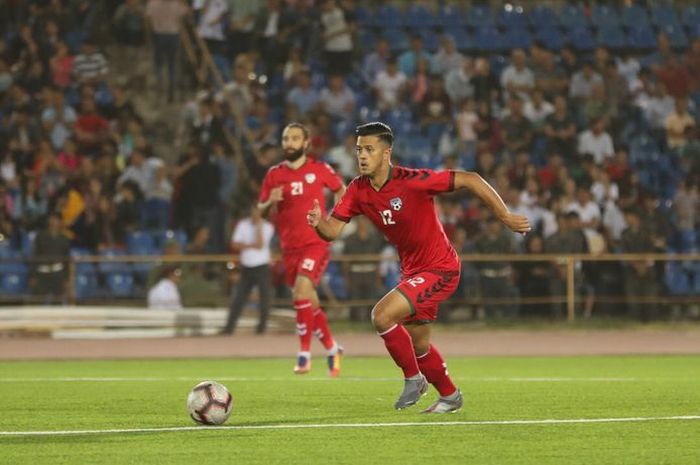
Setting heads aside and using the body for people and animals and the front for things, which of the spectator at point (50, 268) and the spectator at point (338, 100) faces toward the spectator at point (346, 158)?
the spectator at point (338, 100)

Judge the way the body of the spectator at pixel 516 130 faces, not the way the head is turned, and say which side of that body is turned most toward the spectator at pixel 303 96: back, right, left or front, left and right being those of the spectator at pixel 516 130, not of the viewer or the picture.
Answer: right

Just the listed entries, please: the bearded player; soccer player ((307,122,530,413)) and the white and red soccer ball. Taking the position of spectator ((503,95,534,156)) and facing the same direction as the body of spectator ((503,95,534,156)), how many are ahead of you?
3

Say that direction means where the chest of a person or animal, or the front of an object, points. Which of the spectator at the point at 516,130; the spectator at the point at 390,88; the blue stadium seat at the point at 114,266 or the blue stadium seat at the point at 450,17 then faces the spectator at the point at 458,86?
the blue stadium seat at the point at 450,17

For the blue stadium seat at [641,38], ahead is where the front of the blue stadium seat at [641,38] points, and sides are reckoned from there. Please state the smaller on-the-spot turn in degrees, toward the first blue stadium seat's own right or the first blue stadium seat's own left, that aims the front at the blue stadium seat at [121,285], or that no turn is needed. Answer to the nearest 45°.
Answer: approximately 45° to the first blue stadium seat's own right

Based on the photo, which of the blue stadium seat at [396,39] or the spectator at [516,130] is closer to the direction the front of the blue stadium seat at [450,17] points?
the spectator

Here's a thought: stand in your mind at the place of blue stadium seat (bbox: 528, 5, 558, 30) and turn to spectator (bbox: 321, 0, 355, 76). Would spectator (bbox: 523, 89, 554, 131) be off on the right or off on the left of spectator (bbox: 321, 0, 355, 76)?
left
